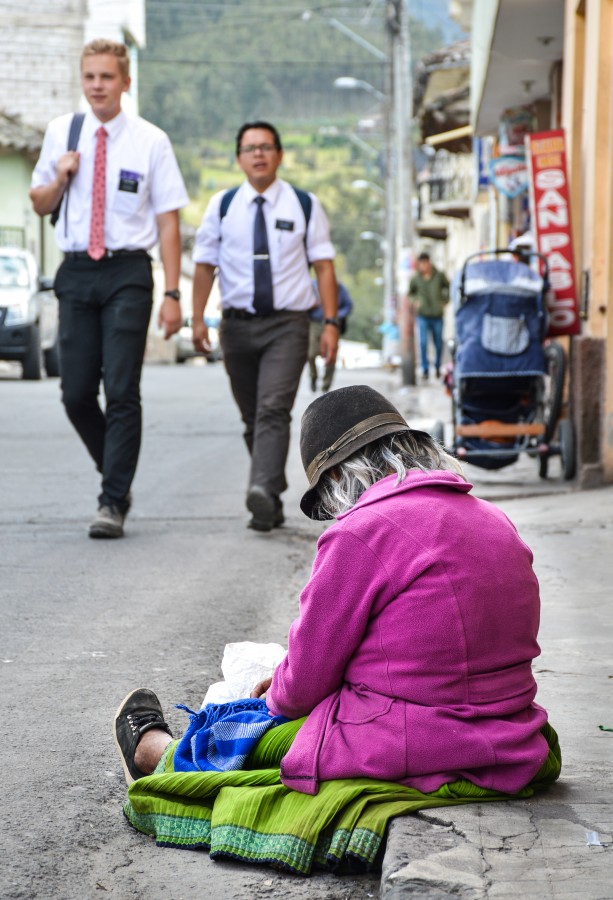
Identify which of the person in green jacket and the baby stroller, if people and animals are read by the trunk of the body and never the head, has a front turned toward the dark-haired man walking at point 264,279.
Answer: the person in green jacket

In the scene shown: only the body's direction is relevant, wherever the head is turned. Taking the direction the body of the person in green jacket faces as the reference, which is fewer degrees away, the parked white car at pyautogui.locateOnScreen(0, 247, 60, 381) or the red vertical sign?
the red vertical sign

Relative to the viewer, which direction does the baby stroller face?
away from the camera

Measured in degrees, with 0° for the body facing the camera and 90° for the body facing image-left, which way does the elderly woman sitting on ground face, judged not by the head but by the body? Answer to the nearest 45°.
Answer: approximately 135°

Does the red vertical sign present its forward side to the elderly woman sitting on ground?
yes

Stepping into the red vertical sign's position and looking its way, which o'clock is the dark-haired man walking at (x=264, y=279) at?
The dark-haired man walking is roughly at 1 o'clock from the red vertical sign.

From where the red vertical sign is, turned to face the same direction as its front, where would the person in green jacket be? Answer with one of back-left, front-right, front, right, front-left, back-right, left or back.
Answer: back

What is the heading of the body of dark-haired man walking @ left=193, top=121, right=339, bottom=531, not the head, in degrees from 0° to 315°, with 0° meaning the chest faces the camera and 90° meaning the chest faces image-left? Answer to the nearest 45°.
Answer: approximately 0°
